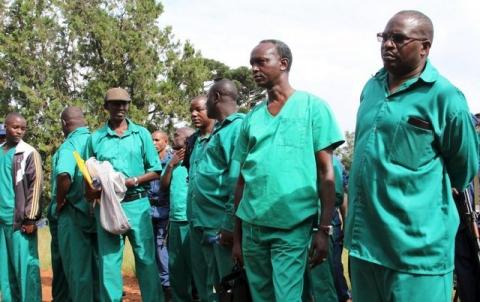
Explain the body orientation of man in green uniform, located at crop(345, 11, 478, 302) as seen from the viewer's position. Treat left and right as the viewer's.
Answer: facing the viewer and to the left of the viewer

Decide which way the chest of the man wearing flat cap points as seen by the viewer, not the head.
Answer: toward the camera

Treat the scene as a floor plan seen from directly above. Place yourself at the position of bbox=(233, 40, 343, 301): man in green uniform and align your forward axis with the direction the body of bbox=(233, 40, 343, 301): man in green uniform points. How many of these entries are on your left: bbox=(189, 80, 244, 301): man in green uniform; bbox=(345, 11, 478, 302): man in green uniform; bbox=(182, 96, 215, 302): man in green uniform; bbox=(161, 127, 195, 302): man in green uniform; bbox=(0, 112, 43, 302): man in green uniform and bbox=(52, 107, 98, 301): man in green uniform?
1

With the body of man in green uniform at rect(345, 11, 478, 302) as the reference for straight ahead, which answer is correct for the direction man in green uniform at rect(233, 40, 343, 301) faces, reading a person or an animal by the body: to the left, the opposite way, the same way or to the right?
the same way

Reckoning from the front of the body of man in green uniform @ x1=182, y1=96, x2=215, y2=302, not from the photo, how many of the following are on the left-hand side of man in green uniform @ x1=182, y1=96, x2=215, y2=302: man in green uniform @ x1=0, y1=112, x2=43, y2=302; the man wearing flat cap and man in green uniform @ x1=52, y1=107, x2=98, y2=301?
0

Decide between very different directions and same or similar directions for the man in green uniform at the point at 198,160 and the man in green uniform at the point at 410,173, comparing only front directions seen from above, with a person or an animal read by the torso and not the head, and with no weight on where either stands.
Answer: same or similar directions

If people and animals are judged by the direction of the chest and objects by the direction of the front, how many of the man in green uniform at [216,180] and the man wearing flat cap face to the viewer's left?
1

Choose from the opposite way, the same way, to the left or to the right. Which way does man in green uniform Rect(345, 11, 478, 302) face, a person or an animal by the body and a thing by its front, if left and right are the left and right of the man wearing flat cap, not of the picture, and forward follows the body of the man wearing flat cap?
to the right

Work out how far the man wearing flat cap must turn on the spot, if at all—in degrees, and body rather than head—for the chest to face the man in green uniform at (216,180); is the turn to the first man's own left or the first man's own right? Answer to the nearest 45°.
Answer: approximately 45° to the first man's own left

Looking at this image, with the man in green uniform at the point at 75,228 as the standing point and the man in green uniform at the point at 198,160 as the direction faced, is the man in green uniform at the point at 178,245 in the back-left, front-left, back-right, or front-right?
front-left

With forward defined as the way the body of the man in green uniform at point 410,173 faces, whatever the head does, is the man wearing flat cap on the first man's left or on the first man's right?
on the first man's right

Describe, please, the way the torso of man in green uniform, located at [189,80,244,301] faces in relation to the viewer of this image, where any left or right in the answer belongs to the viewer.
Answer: facing to the left of the viewer

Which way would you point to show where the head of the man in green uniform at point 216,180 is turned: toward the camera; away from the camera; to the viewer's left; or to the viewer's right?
to the viewer's left

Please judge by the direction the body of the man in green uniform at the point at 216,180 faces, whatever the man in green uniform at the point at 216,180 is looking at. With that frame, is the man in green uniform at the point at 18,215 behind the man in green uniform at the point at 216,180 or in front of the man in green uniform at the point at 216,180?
in front
